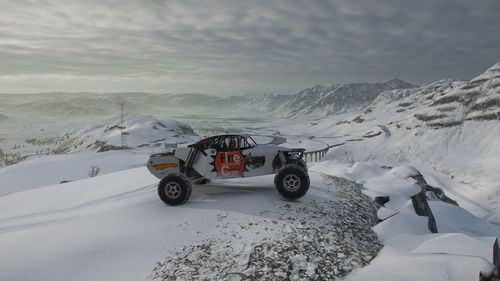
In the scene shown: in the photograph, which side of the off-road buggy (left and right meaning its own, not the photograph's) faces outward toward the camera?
right
